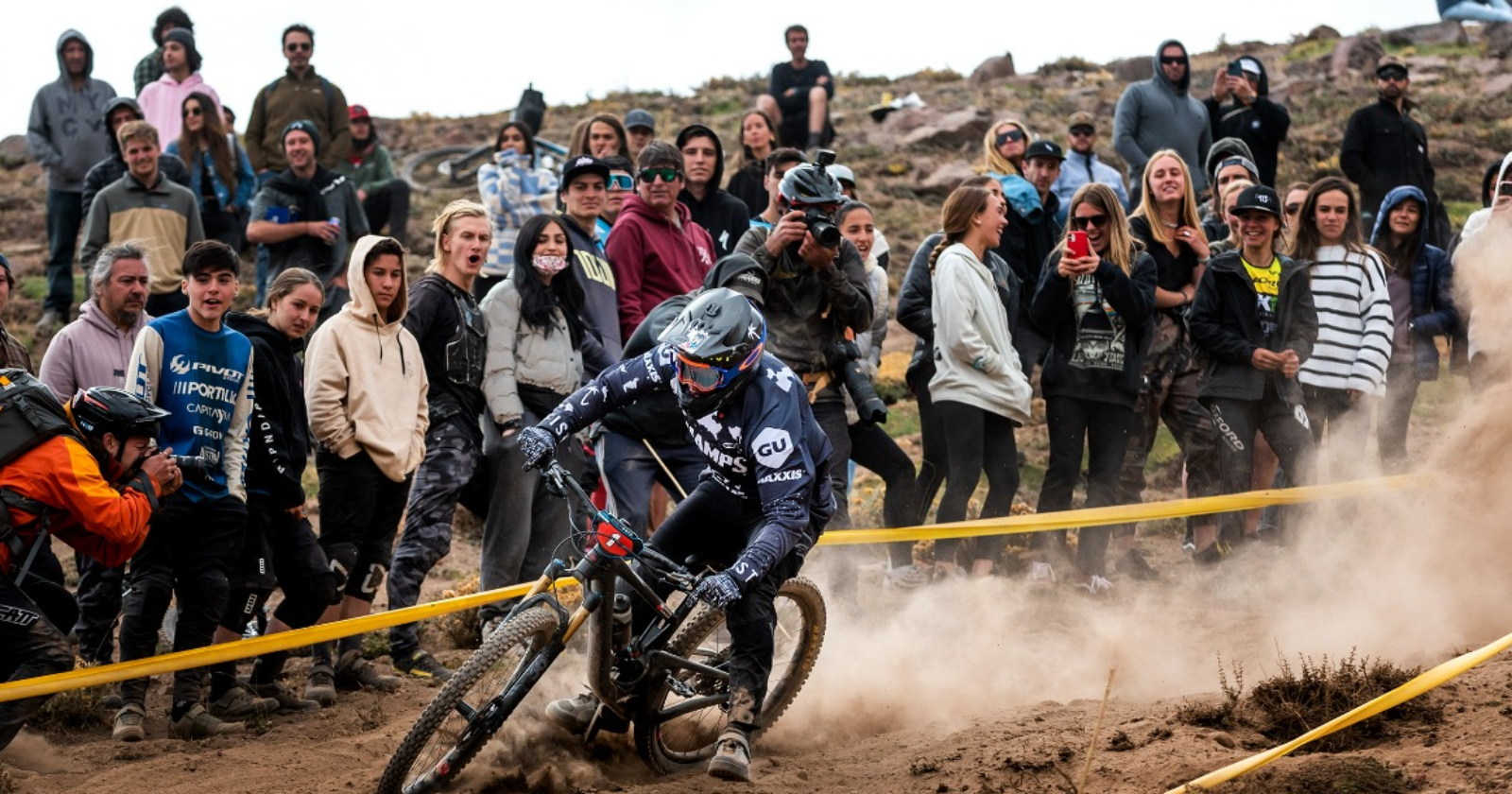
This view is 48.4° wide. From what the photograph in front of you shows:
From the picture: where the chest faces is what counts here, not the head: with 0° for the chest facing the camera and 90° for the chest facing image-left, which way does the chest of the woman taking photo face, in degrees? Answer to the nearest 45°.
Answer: approximately 0°

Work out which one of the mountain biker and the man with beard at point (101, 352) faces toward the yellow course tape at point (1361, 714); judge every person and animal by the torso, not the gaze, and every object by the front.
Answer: the man with beard

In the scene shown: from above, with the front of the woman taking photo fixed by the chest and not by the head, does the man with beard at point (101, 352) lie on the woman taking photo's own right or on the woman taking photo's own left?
on the woman taking photo's own right

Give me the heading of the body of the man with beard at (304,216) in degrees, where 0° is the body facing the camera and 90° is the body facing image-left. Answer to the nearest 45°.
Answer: approximately 0°

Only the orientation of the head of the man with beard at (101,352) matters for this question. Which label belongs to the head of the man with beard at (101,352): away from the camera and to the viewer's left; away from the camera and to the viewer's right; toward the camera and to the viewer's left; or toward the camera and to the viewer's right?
toward the camera and to the viewer's right

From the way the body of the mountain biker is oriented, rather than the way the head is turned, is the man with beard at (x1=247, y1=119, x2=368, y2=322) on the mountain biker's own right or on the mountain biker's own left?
on the mountain biker's own right

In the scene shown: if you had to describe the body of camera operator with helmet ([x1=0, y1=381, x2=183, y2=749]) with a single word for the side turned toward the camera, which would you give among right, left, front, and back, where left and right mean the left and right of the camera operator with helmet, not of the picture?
right

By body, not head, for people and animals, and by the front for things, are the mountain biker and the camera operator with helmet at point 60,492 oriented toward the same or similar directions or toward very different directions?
very different directions

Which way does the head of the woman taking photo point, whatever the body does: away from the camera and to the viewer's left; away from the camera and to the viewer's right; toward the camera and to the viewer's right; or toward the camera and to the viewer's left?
toward the camera and to the viewer's left

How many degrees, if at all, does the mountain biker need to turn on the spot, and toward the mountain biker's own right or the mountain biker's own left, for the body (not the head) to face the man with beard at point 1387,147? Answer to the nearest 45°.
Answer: approximately 180°

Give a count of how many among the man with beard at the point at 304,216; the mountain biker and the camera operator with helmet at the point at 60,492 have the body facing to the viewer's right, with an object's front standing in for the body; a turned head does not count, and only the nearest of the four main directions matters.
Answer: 1
